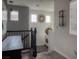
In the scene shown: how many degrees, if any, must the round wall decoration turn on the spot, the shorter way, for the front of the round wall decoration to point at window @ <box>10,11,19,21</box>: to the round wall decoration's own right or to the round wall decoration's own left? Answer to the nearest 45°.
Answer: approximately 45° to the round wall decoration's own right

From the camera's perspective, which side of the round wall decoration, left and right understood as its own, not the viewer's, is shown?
front
